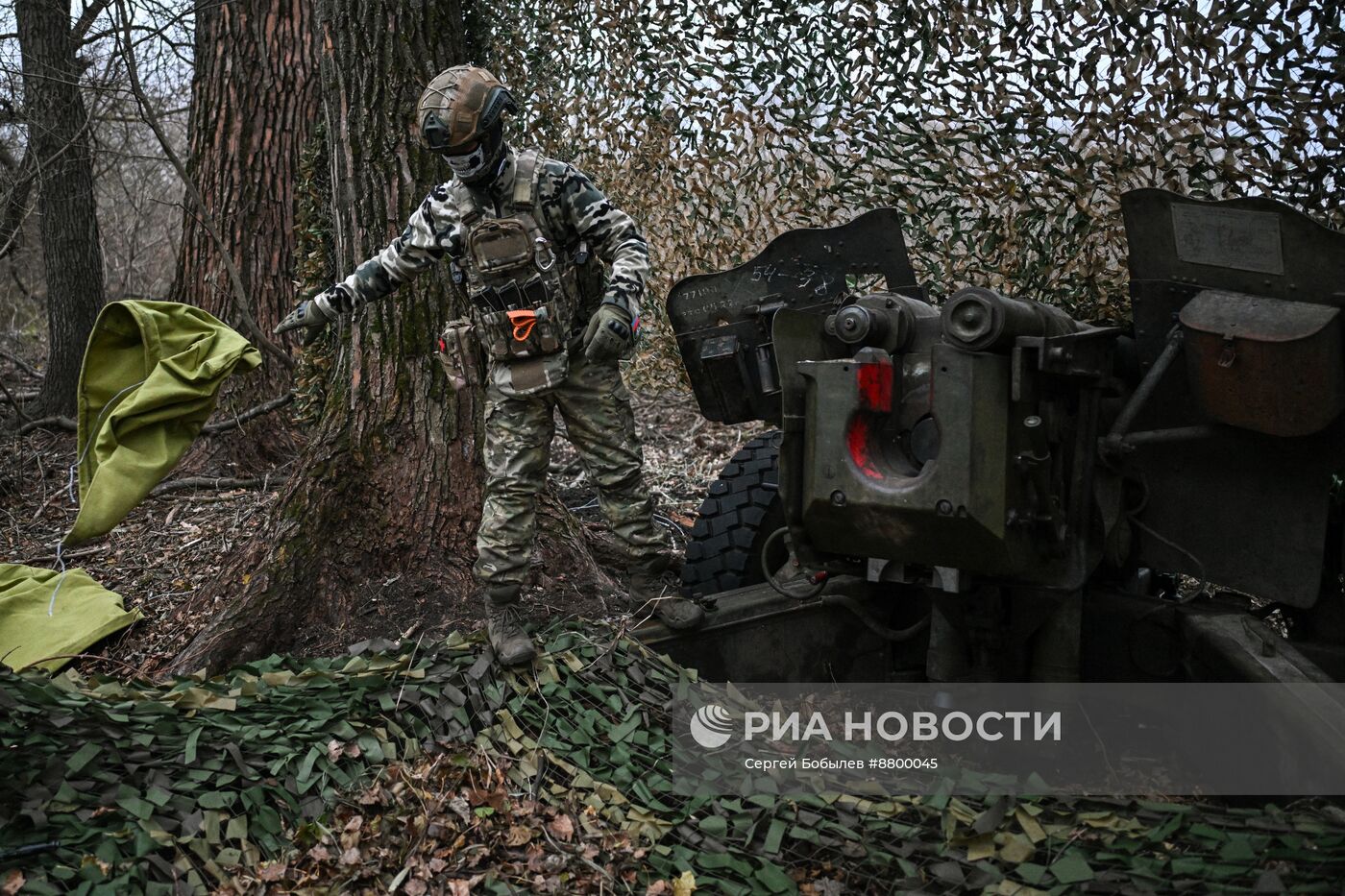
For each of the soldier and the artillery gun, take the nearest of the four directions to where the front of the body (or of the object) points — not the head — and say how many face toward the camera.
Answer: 1

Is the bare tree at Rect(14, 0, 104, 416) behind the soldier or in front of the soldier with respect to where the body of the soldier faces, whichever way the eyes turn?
behind

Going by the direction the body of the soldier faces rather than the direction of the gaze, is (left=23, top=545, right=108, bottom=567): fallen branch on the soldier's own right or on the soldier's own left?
on the soldier's own right

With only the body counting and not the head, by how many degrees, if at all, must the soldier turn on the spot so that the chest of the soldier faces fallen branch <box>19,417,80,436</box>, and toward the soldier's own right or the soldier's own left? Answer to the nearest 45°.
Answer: approximately 135° to the soldier's own right

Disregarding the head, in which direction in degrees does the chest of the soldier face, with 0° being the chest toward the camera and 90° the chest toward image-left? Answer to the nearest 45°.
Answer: approximately 0°

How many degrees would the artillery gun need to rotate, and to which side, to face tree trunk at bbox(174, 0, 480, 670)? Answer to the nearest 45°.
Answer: approximately 135° to its left

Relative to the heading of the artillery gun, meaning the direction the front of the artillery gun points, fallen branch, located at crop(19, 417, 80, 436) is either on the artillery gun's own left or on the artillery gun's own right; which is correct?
on the artillery gun's own left

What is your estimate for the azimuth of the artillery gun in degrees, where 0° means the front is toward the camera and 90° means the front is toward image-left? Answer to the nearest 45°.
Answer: approximately 225°

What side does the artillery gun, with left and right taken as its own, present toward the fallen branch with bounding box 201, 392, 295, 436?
left
